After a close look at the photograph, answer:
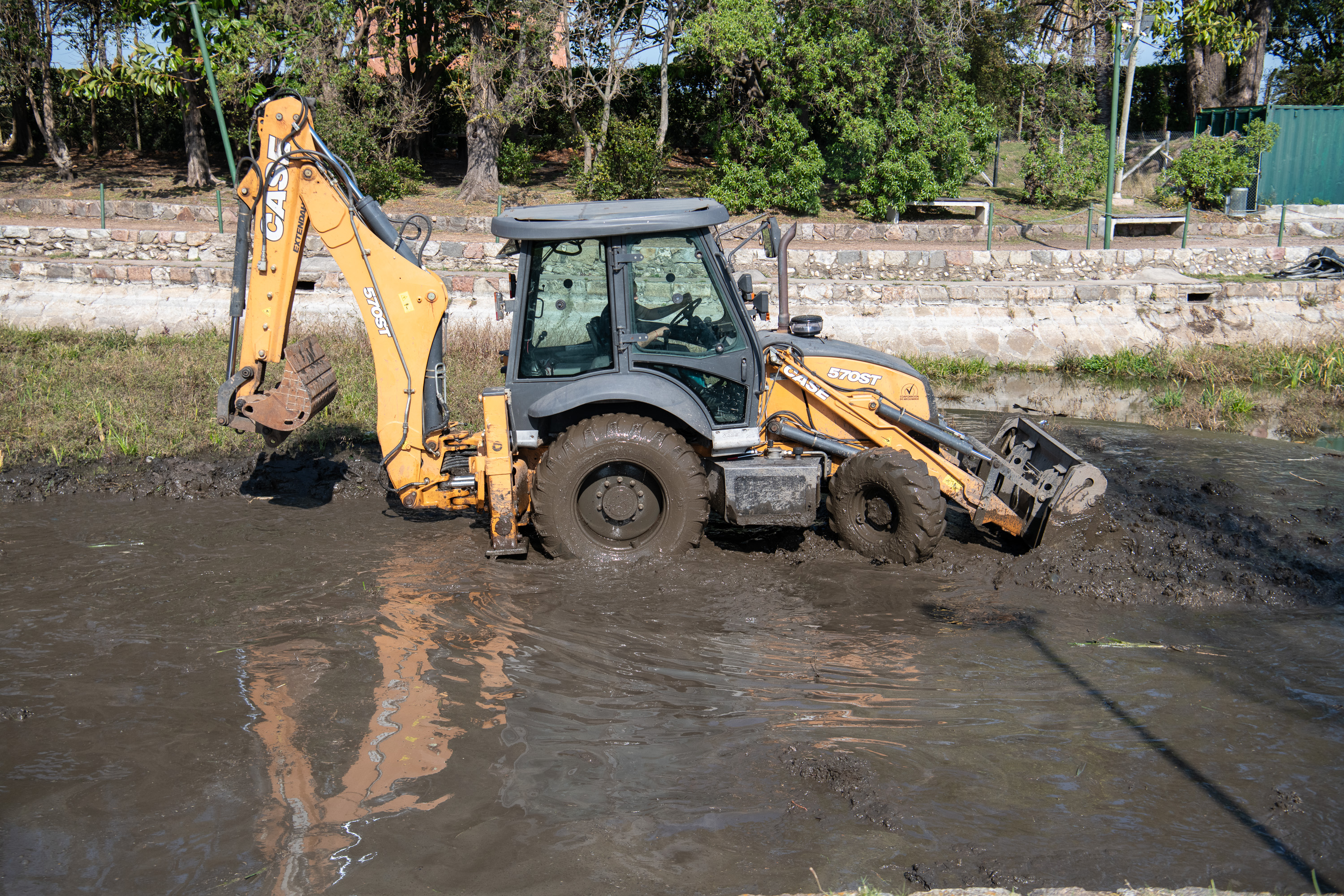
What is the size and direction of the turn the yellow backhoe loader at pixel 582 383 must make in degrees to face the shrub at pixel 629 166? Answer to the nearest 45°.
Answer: approximately 90° to its left

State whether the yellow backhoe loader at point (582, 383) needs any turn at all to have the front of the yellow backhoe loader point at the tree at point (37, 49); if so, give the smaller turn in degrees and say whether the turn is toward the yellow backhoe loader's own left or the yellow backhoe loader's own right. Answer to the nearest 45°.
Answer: approximately 135° to the yellow backhoe loader's own left

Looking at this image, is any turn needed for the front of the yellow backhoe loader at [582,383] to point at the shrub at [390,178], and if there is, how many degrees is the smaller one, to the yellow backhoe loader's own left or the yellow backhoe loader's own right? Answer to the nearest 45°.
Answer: approximately 90° to the yellow backhoe loader's own left

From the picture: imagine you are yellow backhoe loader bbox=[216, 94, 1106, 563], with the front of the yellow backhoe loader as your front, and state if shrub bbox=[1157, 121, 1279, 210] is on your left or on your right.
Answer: on your left

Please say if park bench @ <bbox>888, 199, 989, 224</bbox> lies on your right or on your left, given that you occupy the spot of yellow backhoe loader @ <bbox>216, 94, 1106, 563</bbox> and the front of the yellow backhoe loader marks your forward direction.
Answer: on your left

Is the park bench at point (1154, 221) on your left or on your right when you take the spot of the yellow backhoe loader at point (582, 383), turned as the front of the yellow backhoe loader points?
on your left

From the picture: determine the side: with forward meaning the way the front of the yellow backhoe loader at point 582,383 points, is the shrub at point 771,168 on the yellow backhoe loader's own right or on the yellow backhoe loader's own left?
on the yellow backhoe loader's own left

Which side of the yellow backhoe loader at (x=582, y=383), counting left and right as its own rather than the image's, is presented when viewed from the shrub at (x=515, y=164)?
left

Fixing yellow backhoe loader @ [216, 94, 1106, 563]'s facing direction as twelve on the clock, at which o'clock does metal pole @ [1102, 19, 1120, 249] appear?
The metal pole is roughly at 10 o'clock from the yellow backhoe loader.

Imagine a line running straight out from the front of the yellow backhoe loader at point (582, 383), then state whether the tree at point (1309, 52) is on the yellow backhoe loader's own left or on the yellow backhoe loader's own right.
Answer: on the yellow backhoe loader's own left

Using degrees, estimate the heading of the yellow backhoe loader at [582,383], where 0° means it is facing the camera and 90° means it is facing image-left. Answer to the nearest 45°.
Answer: approximately 270°

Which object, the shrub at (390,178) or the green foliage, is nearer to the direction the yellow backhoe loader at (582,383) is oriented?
the green foliage
